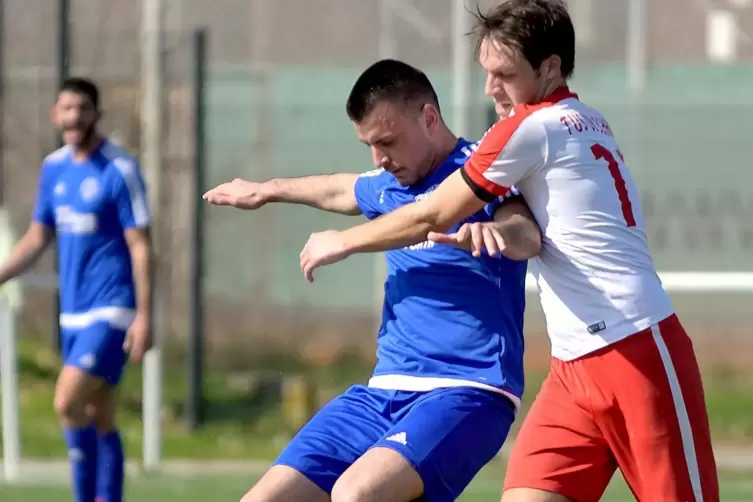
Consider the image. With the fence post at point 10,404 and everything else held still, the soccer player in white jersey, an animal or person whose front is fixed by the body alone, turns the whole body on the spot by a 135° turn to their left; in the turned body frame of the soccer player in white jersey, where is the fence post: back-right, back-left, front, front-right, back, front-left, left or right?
back

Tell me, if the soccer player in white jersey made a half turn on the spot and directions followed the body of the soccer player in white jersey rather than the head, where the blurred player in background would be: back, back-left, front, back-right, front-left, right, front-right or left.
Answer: back-left

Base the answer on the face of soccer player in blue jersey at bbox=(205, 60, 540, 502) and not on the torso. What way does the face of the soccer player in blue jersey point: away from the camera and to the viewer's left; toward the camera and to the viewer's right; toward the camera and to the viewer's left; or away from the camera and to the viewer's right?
toward the camera and to the viewer's left

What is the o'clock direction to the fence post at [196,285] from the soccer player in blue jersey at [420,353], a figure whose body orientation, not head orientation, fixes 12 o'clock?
The fence post is roughly at 4 o'clock from the soccer player in blue jersey.

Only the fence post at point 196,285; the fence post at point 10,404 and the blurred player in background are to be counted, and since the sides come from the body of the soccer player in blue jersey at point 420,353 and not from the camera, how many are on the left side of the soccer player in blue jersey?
0

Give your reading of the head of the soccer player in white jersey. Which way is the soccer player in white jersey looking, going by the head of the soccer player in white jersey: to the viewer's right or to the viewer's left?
to the viewer's left

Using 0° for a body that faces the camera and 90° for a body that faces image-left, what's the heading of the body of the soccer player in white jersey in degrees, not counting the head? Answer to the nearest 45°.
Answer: approximately 90°

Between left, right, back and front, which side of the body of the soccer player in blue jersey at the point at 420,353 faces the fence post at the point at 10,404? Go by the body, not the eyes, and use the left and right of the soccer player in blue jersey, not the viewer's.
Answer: right
